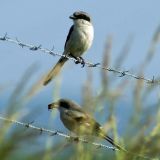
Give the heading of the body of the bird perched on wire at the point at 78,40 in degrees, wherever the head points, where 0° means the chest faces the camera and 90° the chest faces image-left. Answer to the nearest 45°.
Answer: approximately 315°
